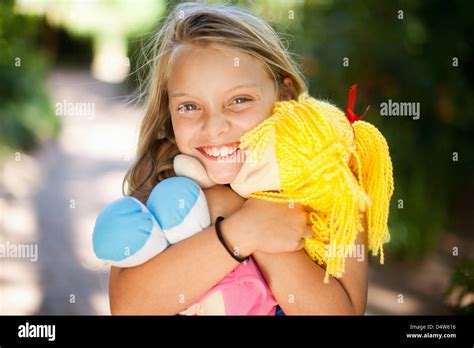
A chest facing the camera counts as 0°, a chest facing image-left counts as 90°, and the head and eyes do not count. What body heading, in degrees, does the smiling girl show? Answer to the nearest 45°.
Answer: approximately 0°
